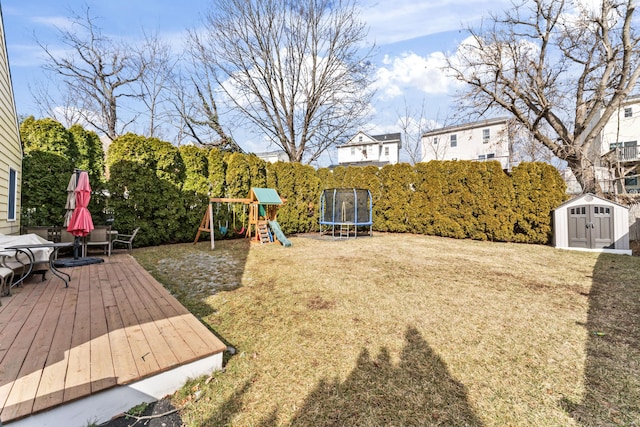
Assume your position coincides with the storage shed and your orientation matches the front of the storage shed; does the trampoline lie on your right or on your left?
on your right

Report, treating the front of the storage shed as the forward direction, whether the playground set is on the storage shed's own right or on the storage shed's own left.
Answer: on the storage shed's own right

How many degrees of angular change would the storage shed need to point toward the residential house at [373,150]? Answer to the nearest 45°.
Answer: approximately 135° to its right

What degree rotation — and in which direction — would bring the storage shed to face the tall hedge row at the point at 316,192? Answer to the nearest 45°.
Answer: approximately 45° to its right

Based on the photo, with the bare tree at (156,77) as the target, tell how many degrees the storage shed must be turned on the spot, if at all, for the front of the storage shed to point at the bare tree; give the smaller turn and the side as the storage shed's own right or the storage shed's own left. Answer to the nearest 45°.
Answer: approximately 90° to the storage shed's own right

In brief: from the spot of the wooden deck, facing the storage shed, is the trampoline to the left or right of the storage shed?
left

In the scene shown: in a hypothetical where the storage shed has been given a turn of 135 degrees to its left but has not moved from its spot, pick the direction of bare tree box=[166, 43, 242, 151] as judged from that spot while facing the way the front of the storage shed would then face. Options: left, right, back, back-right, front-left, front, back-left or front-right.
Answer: back-left

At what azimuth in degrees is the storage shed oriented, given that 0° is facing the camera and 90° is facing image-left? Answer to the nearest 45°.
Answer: approximately 0°

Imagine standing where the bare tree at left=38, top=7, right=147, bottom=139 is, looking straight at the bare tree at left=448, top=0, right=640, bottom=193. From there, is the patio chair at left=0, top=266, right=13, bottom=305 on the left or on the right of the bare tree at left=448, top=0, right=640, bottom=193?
right

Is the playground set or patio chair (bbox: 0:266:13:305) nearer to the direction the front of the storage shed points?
the patio chair

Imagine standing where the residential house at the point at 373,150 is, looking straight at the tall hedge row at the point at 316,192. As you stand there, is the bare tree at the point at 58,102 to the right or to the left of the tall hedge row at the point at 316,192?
right
